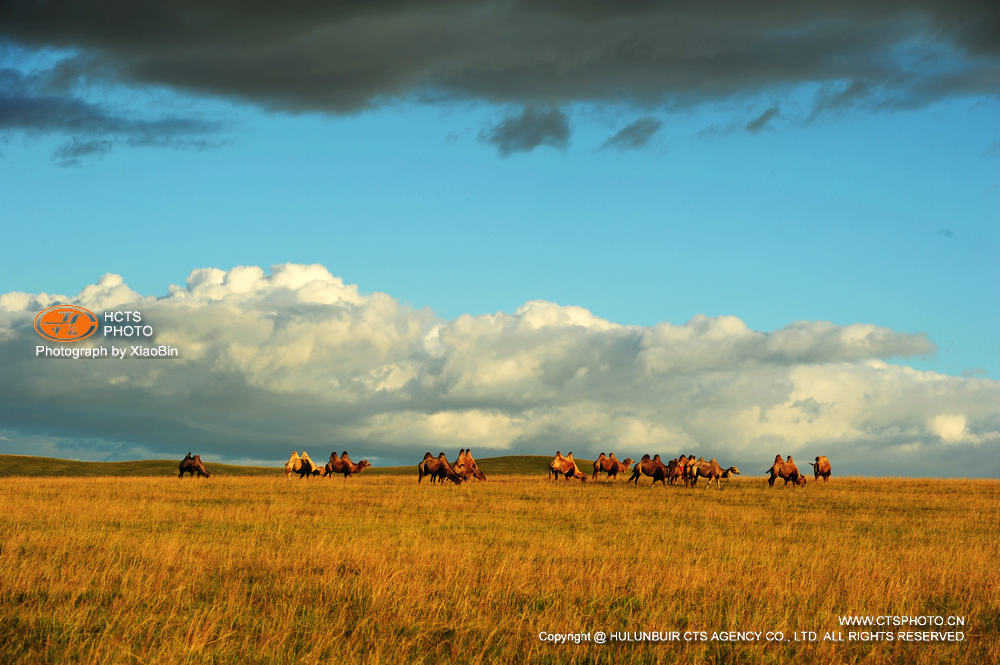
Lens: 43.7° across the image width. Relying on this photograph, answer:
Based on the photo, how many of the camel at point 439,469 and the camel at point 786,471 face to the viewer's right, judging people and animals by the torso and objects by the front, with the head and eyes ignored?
2

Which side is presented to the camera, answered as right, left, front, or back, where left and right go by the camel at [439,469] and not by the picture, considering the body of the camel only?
right

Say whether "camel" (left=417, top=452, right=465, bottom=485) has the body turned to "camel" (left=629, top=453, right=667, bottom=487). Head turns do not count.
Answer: yes

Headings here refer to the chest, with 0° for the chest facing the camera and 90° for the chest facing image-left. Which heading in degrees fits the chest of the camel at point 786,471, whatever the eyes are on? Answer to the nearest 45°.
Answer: approximately 270°

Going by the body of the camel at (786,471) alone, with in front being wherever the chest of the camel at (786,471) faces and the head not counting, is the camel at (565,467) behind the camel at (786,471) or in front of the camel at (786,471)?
behind

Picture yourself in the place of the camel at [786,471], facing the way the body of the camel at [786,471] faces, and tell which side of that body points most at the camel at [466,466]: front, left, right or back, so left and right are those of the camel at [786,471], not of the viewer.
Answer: back

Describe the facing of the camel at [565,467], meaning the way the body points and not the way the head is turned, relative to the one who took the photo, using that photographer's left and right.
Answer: facing to the right of the viewer

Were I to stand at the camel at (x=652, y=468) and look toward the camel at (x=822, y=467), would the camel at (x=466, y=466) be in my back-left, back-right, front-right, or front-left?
back-left

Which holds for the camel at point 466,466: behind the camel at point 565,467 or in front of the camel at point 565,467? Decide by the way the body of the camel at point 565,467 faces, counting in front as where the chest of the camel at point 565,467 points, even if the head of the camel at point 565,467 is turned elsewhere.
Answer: behind

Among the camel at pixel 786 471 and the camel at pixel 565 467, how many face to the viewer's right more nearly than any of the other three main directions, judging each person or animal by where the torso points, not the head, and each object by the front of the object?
2
